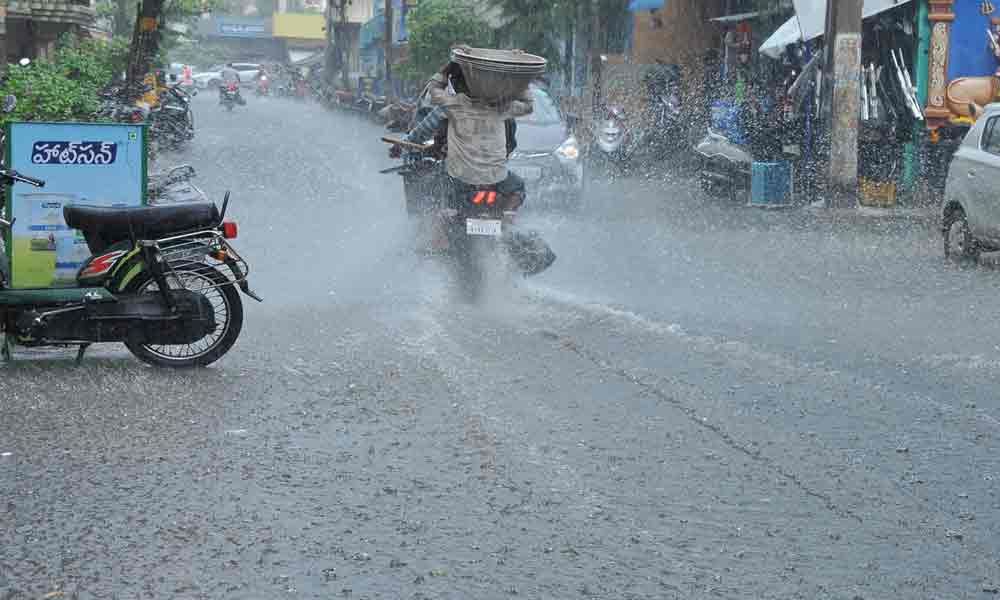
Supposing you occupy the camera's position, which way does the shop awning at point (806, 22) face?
facing the viewer and to the left of the viewer

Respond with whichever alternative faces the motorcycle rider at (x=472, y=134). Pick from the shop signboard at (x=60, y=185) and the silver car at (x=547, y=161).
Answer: the silver car

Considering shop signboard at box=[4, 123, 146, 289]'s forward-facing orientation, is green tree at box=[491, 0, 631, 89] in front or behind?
behind

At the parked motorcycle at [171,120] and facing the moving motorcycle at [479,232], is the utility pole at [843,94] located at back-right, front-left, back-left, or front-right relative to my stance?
front-left

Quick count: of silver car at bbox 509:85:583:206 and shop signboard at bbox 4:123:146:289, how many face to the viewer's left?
0

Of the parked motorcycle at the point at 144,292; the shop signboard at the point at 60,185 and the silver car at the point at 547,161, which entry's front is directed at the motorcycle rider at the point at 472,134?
the silver car

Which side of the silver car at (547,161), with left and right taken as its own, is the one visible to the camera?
front

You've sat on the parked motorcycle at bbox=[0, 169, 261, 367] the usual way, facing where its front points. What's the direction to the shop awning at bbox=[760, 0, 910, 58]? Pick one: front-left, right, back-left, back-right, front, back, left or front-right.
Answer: back-right

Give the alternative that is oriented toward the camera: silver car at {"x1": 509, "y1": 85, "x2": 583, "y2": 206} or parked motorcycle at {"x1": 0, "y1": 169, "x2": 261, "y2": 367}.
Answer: the silver car

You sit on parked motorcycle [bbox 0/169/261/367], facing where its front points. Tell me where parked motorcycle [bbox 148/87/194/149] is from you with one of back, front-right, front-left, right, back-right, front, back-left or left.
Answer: right

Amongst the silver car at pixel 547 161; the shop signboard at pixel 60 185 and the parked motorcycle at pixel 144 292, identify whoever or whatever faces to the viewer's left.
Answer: the parked motorcycle

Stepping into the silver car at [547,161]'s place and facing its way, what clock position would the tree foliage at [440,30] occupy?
The tree foliage is roughly at 6 o'clock from the silver car.

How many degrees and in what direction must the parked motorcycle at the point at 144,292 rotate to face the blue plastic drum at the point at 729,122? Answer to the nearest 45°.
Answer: approximately 135° to its right

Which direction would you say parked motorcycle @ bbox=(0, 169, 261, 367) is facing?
to the viewer's left

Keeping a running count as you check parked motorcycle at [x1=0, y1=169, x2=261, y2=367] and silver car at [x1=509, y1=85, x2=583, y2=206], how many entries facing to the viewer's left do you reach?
1

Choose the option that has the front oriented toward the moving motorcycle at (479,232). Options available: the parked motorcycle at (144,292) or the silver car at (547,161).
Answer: the silver car

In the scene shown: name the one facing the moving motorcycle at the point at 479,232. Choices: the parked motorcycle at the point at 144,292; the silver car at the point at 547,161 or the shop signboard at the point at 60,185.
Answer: the silver car

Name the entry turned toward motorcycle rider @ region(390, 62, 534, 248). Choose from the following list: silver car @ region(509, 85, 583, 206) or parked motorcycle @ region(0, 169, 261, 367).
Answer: the silver car

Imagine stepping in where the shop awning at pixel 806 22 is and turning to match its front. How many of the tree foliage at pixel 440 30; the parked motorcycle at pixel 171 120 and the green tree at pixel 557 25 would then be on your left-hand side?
0

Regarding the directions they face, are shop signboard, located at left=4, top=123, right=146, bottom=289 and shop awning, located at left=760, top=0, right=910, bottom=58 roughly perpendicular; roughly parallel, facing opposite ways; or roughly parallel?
roughly perpendicular
